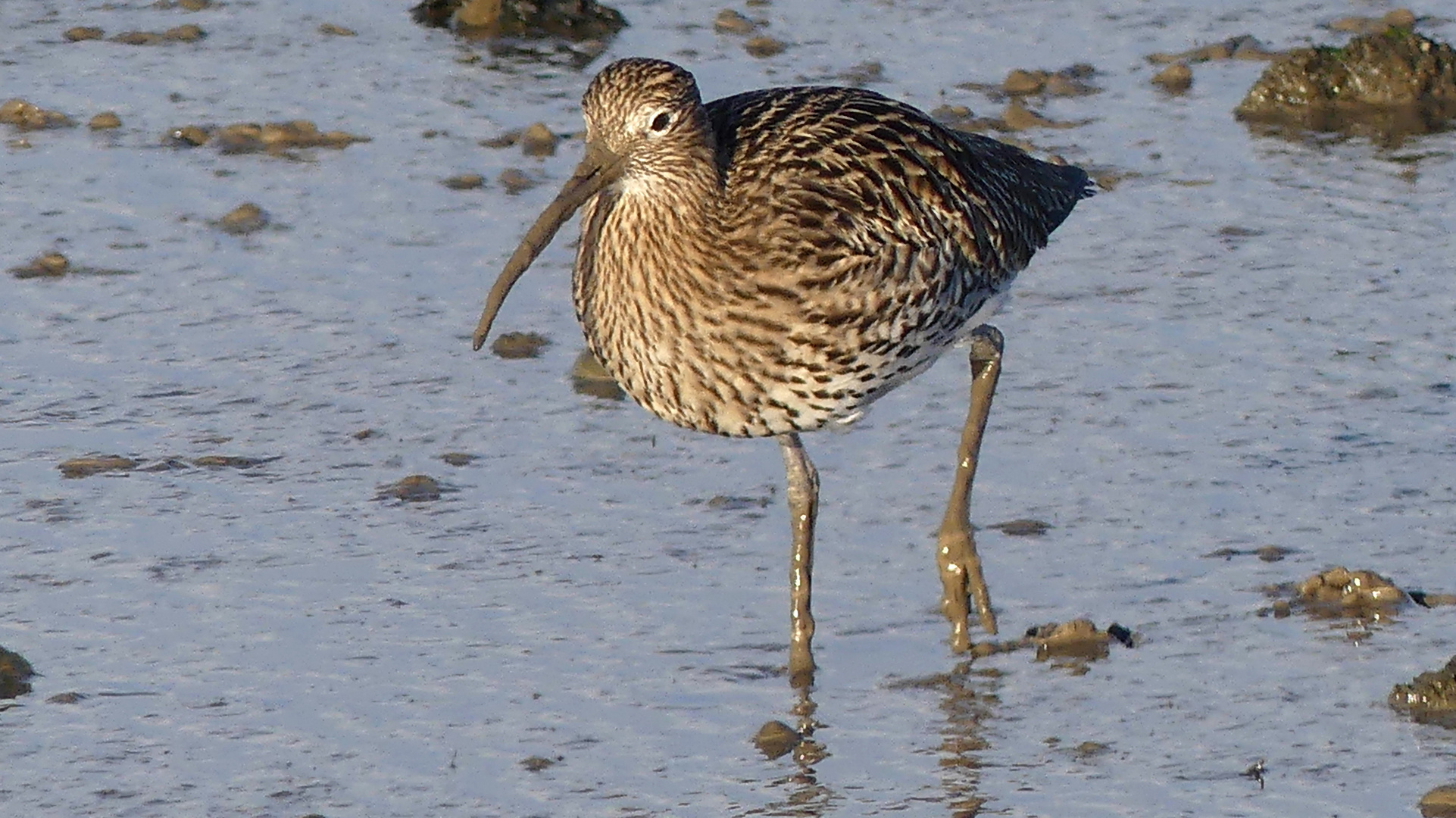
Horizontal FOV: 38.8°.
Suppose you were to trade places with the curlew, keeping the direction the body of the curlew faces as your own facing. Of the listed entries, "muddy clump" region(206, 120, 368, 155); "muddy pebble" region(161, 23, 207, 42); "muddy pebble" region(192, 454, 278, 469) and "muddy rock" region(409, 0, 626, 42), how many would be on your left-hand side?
0

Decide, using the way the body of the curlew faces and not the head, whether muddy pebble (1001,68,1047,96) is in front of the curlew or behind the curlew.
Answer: behind

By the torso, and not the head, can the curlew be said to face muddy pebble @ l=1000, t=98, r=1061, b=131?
no

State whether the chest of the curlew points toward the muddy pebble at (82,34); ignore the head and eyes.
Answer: no

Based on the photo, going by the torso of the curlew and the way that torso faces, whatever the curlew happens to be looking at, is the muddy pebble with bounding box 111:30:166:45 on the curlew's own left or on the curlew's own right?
on the curlew's own right

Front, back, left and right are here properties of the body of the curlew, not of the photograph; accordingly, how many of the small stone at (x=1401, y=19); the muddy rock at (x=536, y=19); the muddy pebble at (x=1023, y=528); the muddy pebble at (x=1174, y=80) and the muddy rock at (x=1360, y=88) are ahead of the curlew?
0

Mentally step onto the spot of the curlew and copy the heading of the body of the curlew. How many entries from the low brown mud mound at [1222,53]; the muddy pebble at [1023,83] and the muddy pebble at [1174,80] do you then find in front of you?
0

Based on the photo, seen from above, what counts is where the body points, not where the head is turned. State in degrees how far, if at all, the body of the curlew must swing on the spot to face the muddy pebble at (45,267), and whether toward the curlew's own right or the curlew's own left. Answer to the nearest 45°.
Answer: approximately 90° to the curlew's own right

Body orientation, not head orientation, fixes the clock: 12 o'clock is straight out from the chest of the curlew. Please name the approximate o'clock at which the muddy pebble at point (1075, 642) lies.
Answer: The muddy pebble is roughly at 8 o'clock from the curlew.

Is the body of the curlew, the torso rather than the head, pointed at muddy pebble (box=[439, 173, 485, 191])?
no

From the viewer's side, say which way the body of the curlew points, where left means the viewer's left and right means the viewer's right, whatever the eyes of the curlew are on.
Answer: facing the viewer and to the left of the viewer

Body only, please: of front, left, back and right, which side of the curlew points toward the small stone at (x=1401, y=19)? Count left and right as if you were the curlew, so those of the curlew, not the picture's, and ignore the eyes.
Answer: back

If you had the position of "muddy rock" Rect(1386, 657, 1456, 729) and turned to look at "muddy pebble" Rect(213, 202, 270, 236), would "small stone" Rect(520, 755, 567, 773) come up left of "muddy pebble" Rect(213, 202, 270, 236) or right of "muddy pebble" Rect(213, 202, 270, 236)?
left

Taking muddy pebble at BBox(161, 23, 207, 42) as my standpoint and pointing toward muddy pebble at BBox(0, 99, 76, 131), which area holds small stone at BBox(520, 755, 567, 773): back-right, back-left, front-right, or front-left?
front-left

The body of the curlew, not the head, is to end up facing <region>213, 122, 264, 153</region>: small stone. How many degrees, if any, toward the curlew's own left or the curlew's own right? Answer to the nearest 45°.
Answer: approximately 90° to the curlew's own right

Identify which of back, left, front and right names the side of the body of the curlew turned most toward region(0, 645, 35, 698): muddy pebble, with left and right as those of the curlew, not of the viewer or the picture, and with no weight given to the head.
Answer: front
